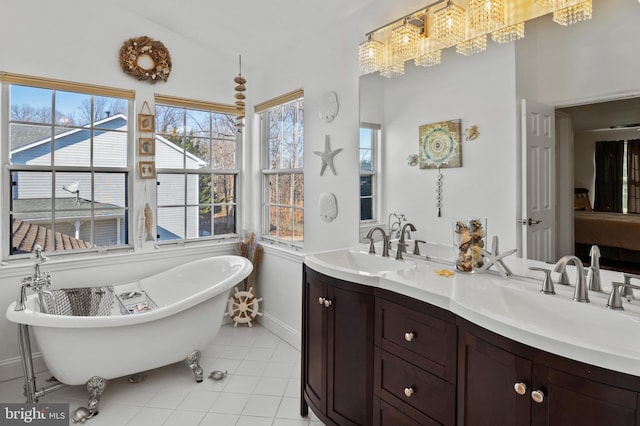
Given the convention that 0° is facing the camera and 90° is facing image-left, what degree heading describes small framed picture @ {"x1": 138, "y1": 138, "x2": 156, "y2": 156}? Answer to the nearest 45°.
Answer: approximately 0°

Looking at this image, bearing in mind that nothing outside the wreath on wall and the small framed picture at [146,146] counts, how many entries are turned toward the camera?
2

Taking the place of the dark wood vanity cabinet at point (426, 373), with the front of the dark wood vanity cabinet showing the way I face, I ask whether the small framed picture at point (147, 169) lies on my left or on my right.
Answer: on my right

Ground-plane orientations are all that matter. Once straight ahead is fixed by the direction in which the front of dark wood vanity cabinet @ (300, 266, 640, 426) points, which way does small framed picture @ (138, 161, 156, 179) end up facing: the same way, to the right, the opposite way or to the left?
to the left

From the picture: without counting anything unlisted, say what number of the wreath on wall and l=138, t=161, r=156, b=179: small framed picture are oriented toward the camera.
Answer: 2

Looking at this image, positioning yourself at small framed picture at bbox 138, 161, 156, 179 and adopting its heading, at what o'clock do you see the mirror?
The mirror is roughly at 11 o'clock from the small framed picture.

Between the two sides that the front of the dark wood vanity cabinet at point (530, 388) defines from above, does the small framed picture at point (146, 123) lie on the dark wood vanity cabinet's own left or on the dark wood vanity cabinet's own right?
on the dark wood vanity cabinet's own right
